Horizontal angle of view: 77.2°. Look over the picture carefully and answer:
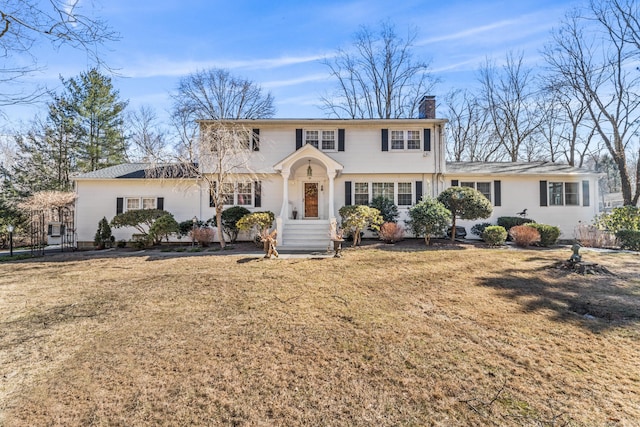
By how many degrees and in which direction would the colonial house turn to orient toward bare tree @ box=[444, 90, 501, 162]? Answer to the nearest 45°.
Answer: approximately 135° to its left

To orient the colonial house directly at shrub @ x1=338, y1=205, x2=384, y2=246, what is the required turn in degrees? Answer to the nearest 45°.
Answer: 0° — it already faces it

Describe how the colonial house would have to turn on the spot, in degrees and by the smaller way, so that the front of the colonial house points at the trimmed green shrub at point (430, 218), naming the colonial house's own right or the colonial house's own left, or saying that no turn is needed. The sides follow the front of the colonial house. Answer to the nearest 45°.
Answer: approximately 45° to the colonial house's own left

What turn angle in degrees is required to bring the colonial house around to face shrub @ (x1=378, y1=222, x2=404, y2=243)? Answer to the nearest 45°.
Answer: approximately 45° to its left

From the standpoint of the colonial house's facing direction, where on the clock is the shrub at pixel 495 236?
The shrub is roughly at 10 o'clock from the colonial house.

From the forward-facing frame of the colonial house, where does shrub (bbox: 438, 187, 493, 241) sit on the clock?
The shrub is roughly at 10 o'clock from the colonial house.

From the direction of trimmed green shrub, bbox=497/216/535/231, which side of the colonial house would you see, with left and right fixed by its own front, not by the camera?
left

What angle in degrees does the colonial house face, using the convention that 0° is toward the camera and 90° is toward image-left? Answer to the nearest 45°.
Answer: approximately 0°

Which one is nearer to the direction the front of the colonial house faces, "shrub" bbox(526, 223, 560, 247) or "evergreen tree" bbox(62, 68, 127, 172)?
the shrub

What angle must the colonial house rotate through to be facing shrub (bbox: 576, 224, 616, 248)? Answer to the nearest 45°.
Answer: approximately 90° to its left

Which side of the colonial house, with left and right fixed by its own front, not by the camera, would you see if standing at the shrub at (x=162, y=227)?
right

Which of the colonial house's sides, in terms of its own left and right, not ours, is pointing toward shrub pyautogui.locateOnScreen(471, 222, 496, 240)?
left
